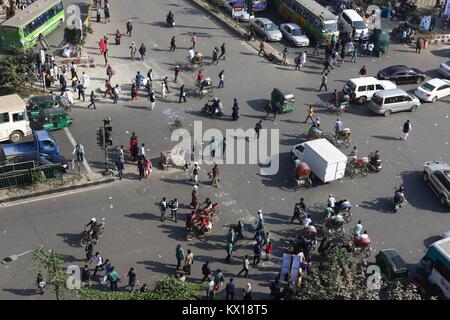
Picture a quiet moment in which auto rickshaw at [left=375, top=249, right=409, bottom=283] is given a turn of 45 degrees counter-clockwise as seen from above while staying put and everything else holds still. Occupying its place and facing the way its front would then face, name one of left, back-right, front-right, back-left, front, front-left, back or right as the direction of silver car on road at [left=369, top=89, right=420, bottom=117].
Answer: right

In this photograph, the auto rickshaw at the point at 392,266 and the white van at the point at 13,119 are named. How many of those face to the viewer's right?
1

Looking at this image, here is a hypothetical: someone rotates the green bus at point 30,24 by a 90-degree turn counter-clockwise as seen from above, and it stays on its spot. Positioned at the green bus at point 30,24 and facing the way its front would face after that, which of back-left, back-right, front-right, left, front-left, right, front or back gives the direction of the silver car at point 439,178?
back

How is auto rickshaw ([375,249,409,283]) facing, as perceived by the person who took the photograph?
facing away from the viewer and to the left of the viewer

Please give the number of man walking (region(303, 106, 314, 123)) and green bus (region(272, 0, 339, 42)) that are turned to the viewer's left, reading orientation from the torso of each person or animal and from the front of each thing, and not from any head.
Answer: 1

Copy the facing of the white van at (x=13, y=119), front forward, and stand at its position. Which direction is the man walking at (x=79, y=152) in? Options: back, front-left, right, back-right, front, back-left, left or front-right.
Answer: front-right

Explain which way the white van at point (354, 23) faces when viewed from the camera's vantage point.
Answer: facing the viewer and to the right of the viewer

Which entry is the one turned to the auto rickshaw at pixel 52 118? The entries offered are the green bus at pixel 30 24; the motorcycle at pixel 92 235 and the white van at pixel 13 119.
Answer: the white van
